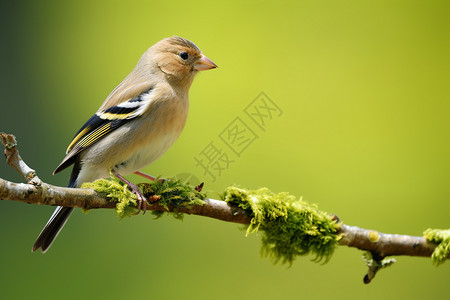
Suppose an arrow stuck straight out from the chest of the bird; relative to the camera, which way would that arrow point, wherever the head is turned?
to the viewer's right
